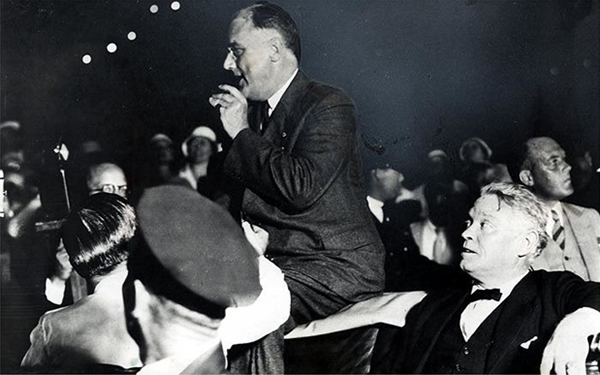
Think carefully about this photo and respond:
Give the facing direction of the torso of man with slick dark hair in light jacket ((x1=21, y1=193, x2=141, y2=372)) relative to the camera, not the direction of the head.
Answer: away from the camera

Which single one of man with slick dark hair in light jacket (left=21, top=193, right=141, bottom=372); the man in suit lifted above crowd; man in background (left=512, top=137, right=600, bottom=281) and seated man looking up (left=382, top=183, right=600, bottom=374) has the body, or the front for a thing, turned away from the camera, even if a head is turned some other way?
man with slick dark hair in light jacket (left=21, top=193, right=141, bottom=372)

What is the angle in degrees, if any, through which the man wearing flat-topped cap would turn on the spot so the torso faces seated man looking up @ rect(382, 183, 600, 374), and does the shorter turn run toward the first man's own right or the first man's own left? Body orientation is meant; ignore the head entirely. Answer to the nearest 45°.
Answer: approximately 45° to the first man's own right

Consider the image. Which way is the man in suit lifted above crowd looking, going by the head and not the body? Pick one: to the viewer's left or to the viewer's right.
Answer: to the viewer's left

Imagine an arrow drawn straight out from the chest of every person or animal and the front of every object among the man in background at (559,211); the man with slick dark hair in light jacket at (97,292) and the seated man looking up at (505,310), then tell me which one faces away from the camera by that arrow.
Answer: the man with slick dark hair in light jacket at (97,292)

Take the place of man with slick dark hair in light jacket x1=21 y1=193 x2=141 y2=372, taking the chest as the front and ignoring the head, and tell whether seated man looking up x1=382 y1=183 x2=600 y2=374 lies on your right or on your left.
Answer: on your right

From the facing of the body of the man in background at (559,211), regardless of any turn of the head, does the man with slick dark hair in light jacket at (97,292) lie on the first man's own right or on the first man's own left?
on the first man's own right

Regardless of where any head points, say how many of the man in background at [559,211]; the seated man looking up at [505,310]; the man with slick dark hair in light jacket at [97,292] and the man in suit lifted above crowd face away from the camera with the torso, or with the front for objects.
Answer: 1
